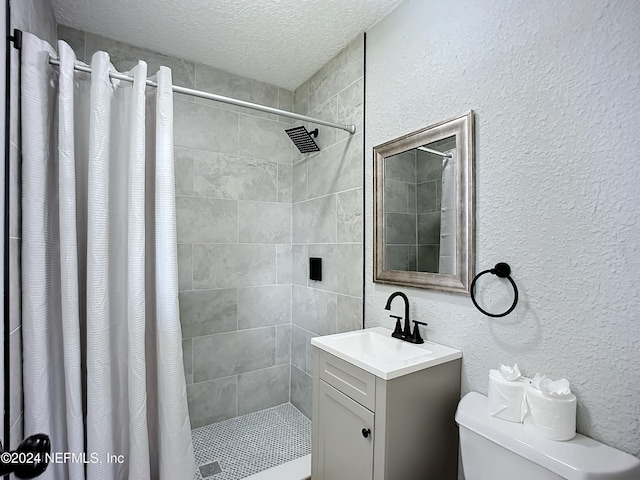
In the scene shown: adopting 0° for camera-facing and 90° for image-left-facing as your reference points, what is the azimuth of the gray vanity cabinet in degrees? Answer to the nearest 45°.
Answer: approximately 45°

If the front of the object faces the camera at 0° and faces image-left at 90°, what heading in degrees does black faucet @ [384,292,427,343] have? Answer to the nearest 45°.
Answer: approximately 45°

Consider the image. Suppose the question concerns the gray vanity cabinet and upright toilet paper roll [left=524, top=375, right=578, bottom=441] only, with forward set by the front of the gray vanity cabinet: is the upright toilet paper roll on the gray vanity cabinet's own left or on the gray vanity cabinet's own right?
on the gray vanity cabinet's own left
